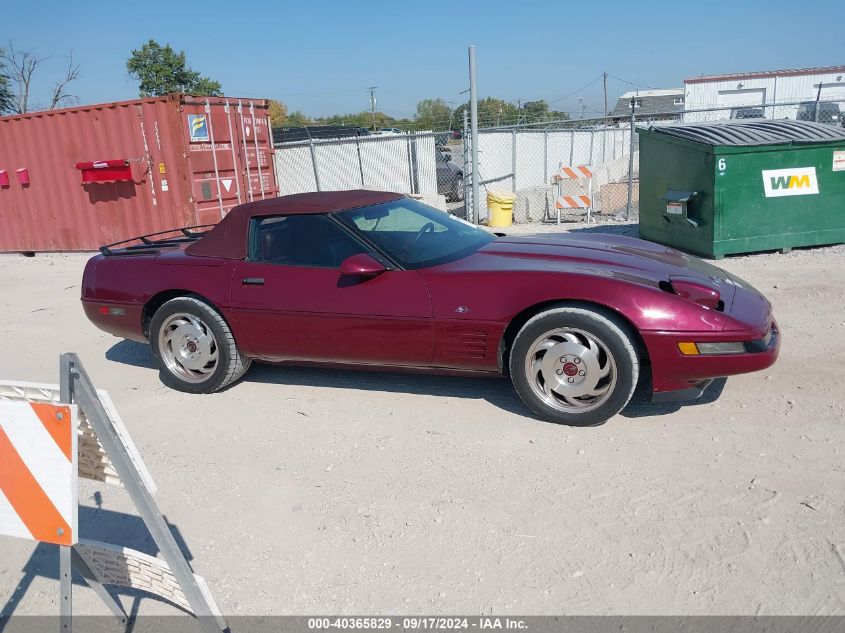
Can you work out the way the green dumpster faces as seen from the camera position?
facing the viewer and to the right of the viewer

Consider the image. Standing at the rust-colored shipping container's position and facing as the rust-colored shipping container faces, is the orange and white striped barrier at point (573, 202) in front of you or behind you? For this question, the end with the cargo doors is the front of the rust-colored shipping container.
in front

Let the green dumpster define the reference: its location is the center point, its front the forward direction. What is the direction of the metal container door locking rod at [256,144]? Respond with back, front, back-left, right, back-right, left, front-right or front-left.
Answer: back-right

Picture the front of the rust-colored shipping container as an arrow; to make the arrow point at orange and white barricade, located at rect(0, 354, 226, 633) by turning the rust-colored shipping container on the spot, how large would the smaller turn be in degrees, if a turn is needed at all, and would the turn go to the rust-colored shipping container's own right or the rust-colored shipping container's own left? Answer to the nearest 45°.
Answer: approximately 45° to the rust-colored shipping container's own right

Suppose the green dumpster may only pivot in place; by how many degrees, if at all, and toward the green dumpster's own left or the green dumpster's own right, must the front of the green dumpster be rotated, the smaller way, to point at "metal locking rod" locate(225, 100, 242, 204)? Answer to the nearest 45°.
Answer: approximately 135° to the green dumpster's own right

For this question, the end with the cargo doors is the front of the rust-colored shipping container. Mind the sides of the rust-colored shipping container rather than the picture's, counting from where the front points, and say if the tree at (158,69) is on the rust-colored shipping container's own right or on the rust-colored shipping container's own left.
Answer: on the rust-colored shipping container's own left

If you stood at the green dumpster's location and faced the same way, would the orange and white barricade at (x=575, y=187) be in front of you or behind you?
behind

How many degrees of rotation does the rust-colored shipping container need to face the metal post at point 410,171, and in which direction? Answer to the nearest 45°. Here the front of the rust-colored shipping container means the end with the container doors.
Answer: approximately 45° to its left

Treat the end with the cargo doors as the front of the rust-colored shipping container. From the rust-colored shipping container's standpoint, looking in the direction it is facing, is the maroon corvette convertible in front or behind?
in front

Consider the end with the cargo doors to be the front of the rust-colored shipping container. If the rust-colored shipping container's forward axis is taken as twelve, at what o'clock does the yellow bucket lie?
The yellow bucket is roughly at 11 o'clock from the rust-colored shipping container.

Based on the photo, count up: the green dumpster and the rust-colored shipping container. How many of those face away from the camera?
0

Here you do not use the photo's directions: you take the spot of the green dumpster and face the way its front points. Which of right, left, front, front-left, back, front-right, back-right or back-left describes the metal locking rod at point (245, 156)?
back-right

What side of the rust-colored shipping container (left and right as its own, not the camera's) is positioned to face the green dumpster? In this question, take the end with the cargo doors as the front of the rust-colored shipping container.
front

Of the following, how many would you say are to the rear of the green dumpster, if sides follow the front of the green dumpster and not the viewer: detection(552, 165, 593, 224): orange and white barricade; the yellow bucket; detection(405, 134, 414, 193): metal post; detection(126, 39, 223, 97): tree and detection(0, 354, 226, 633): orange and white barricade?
4
